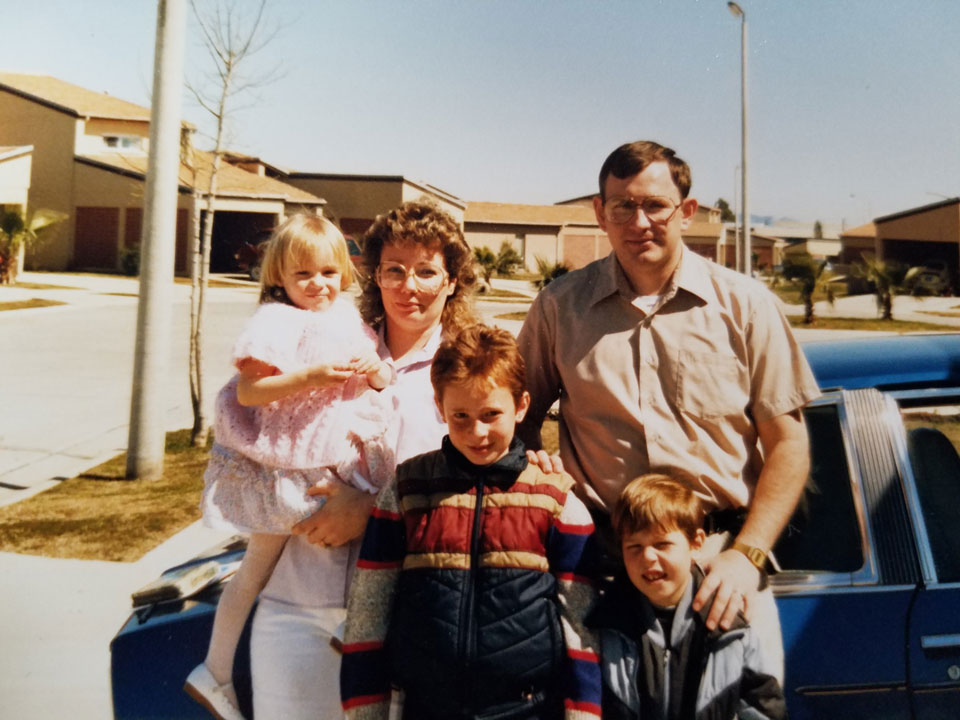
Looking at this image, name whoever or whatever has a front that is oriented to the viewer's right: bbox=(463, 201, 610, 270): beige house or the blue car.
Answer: the blue car

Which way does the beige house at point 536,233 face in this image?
toward the camera

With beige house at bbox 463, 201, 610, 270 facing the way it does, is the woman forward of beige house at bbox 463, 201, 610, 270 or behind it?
forward

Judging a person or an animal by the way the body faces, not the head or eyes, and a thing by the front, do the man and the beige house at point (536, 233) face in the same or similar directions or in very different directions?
same or similar directions

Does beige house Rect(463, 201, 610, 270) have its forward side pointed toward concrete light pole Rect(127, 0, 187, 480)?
yes

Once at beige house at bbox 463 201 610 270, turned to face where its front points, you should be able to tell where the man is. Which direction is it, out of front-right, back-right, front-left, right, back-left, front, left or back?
front

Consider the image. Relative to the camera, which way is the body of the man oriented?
toward the camera

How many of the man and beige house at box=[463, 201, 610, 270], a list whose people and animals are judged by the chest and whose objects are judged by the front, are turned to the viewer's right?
0

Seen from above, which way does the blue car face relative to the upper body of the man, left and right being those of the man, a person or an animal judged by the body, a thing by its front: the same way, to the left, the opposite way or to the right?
to the left

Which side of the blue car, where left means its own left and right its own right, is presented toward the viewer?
right

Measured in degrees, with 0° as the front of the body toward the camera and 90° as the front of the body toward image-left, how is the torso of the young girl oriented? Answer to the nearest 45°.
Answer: approximately 315°
